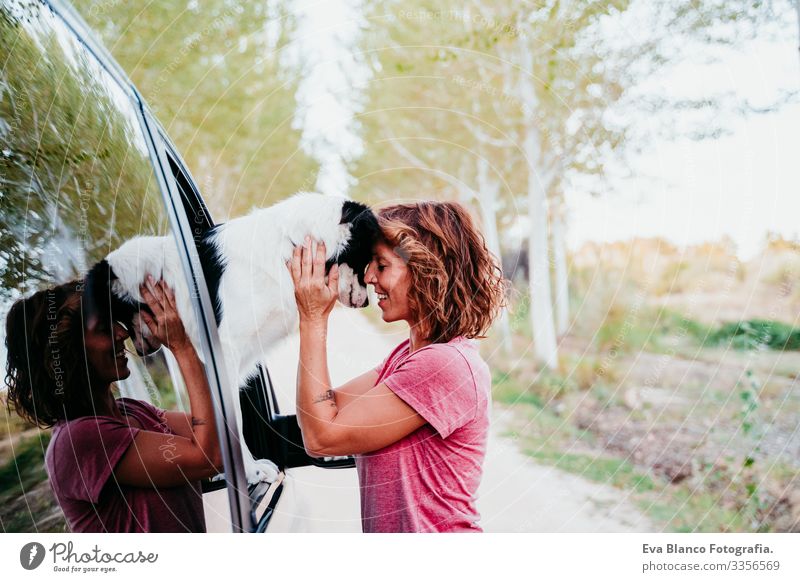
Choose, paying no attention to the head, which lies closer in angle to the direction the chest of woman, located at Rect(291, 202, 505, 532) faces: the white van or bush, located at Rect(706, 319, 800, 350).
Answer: the white van

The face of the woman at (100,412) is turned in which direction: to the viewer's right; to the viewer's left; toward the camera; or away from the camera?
to the viewer's right

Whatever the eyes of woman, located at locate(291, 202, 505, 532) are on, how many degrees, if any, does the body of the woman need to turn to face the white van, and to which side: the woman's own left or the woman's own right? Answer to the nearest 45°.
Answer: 0° — they already face it

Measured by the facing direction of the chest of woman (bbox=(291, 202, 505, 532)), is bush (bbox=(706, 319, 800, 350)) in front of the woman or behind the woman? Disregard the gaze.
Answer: behind

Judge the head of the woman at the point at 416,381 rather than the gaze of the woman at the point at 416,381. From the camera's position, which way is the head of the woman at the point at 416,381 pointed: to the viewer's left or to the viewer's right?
to the viewer's left

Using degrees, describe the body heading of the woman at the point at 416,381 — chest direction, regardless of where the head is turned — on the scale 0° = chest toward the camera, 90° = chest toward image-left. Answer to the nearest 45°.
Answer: approximately 90°

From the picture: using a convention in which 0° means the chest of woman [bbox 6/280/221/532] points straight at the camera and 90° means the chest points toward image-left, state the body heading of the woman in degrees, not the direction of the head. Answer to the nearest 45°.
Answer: approximately 270°
